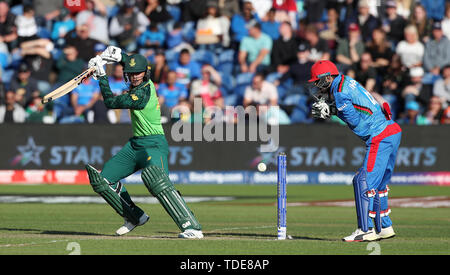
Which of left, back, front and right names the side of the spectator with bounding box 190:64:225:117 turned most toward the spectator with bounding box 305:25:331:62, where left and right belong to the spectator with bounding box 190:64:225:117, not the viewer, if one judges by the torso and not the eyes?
left

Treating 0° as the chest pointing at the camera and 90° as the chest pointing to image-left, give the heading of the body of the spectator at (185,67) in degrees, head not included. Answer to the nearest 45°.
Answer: approximately 0°

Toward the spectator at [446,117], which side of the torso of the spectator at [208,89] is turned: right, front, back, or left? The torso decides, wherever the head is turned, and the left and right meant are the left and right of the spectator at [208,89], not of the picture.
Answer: left

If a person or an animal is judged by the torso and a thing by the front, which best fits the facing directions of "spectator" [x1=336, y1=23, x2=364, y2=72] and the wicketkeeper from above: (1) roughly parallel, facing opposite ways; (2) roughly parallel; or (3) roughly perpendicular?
roughly perpendicular

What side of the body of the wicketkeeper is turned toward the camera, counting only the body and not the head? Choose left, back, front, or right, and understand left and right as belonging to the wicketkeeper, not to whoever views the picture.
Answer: left

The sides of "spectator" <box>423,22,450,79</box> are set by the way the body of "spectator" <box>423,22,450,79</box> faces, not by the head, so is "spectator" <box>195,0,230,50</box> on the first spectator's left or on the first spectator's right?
on the first spectator's right

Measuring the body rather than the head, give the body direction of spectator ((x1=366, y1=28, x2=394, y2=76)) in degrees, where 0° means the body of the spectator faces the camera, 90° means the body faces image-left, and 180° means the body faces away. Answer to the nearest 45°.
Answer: approximately 0°

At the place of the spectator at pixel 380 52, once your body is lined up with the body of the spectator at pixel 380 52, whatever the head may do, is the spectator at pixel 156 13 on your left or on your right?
on your right

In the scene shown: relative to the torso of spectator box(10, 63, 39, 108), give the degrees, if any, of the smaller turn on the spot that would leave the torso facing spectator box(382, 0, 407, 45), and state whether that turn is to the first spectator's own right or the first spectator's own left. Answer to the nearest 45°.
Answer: approximately 90° to the first spectator's own left

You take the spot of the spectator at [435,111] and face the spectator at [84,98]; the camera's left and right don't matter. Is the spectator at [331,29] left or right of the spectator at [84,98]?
right
